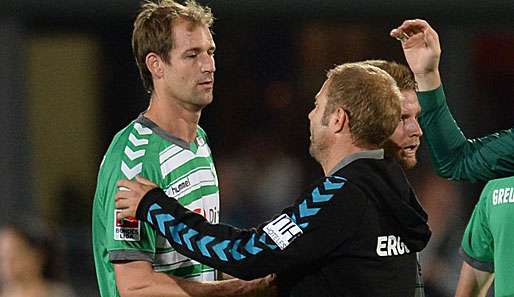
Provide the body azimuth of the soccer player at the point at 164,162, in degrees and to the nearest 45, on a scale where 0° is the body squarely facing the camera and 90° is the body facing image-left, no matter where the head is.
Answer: approximately 315°

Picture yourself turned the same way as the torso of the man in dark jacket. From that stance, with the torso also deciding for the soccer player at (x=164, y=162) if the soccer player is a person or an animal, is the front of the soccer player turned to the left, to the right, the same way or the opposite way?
the opposite way

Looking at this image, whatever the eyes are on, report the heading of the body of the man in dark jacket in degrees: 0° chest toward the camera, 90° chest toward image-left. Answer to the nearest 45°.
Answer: approximately 135°
